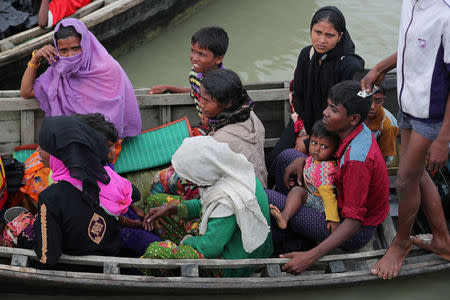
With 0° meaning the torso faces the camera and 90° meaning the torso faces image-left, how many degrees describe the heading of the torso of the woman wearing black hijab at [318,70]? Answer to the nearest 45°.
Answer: approximately 45°

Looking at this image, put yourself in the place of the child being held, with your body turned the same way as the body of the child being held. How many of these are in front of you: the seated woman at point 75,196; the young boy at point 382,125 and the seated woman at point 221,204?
2

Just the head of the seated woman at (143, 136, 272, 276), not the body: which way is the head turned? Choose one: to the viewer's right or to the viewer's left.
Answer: to the viewer's left

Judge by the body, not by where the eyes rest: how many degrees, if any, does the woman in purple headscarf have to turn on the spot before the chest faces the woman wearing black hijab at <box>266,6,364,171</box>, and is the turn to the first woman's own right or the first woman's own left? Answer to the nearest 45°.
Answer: approximately 135° to the first woman's own left
